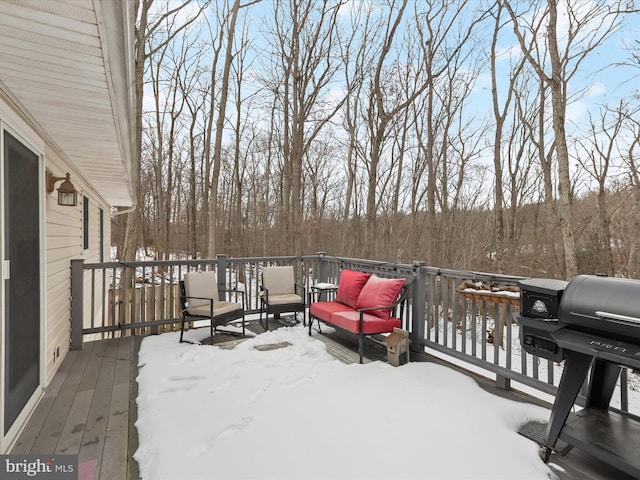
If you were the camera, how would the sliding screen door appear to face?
facing to the right of the viewer

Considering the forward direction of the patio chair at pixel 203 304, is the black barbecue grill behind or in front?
in front

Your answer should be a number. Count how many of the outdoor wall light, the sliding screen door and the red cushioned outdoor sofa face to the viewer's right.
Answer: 2

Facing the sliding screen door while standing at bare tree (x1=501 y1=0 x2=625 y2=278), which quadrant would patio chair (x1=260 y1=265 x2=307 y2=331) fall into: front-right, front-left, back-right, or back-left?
front-right

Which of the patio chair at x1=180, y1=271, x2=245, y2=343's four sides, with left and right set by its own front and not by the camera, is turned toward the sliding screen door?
right

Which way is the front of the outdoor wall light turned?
to the viewer's right

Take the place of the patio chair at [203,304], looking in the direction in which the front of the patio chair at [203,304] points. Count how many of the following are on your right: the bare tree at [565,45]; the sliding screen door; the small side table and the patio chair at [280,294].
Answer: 1

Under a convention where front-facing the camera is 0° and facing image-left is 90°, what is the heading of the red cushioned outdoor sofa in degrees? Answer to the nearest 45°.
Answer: approximately 45°

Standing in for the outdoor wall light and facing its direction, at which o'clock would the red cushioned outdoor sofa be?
The red cushioned outdoor sofa is roughly at 1 o'clock from the outdoor wall light.

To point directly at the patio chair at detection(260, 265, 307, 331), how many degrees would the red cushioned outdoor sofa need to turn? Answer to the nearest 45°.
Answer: approximately 90° to its right

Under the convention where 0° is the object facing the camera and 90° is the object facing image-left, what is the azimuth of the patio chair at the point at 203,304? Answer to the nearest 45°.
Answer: approximately 315°

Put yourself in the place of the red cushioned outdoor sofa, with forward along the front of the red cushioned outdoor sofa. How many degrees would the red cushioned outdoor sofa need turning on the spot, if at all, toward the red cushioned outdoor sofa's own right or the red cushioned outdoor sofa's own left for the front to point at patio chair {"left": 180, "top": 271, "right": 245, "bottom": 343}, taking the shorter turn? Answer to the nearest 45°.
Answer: approximately 45° to the red cushioned outdoor sofa's own right

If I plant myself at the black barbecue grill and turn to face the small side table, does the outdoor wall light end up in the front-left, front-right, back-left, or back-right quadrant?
front-left

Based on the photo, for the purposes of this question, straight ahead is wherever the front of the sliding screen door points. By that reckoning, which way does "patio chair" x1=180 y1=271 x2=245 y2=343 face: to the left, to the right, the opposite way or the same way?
to the right

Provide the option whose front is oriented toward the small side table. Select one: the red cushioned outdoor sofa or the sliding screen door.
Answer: the sliding screen door
